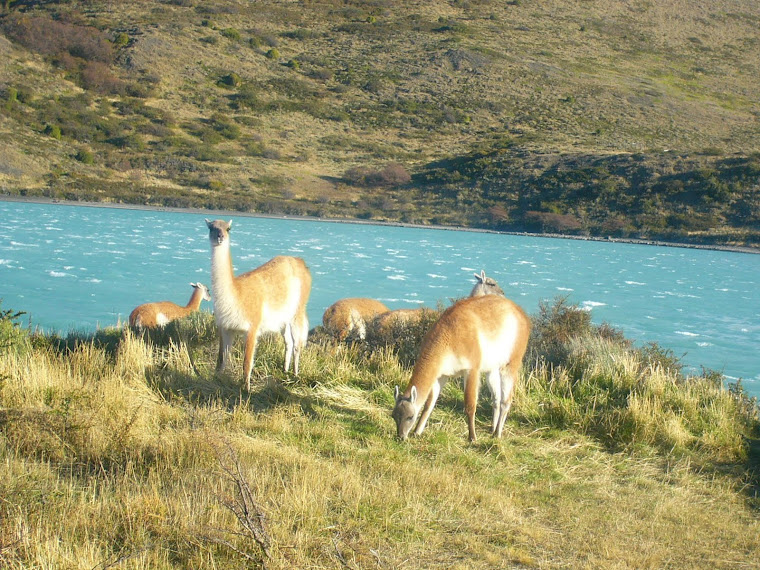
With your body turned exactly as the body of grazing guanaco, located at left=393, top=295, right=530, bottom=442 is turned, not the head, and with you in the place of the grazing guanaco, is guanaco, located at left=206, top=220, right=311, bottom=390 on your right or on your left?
on your right

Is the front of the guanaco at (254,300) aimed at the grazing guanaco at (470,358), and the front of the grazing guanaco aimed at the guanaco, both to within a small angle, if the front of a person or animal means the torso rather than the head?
no

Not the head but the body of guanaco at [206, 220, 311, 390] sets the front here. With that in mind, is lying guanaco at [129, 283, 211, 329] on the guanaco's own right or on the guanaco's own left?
on the guanaco's own right

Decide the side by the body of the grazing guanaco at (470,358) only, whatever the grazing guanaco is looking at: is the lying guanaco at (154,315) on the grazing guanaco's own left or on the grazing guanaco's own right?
on the grazing guanaco's own right

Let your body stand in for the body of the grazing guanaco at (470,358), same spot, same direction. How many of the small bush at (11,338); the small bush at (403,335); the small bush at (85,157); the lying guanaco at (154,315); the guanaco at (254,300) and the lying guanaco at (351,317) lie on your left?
0

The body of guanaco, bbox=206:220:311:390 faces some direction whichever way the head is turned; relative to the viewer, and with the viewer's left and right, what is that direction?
facing the viewer and to the left of the viewer

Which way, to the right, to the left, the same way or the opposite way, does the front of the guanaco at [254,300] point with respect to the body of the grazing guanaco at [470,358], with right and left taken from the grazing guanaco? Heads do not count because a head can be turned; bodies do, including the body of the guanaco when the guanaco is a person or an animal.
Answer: the same way

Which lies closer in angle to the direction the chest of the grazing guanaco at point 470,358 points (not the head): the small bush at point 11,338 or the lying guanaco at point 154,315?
the small bush

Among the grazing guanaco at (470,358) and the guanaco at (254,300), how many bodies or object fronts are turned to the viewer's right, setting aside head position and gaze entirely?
0

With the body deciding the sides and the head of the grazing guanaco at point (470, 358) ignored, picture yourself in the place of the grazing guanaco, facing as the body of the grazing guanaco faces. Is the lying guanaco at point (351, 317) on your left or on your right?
on your right

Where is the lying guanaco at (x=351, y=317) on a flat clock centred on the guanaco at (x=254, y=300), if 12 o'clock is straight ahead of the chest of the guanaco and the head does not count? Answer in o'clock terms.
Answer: The lying guanaco is roughly at 5 o'clock from the guanaco.

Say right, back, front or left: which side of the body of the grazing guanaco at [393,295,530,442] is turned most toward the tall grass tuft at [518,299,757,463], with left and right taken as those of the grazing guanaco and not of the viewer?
back

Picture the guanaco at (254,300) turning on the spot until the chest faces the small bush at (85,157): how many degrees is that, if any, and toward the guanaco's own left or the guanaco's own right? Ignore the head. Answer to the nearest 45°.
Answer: approximately 135° to the guanaco's own right

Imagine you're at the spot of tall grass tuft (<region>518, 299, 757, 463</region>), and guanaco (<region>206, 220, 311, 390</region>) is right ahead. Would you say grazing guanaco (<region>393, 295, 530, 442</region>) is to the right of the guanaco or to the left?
left
